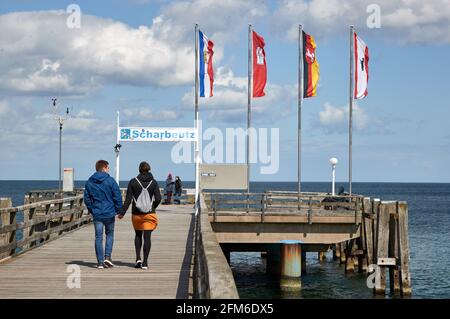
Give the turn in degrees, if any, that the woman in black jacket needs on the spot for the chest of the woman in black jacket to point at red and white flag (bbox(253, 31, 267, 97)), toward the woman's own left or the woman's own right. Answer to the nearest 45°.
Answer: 0° — they already face it

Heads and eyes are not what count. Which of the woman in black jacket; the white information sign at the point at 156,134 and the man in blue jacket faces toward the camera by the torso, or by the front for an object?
the white information sign

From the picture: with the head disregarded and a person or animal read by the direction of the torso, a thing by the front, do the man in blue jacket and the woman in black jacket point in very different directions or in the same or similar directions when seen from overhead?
same or similar directions

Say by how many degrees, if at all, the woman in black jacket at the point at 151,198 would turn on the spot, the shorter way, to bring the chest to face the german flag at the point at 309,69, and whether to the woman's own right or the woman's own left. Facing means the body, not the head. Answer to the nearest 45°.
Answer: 0° — they already face it

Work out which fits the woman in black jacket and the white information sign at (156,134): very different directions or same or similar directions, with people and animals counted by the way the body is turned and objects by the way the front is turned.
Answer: very different directions

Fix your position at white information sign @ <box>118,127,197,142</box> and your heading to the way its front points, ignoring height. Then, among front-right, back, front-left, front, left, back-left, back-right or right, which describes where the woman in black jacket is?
front

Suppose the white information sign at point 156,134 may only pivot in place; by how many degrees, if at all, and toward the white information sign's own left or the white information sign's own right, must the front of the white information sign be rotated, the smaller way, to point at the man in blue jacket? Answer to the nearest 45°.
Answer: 0° — it already faces them

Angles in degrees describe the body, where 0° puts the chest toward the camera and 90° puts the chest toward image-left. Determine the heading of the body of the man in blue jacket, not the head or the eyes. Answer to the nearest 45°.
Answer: approximately 180°

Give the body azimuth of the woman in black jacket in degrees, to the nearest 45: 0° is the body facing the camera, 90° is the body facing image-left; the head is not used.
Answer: approximately 180°

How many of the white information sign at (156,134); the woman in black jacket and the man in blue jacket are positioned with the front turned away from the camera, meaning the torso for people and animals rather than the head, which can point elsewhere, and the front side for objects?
2

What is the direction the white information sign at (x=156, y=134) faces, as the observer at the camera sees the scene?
facing the viewer

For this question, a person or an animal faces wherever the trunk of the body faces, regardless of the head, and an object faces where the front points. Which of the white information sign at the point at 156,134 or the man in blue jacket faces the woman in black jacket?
the white information sign

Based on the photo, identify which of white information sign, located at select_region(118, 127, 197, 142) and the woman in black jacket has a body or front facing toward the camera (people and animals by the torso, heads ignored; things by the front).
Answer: the white information sign

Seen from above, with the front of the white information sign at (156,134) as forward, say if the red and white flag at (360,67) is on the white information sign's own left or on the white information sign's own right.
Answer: on the white information sign's own left

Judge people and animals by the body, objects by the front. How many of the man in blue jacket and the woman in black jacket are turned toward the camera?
0

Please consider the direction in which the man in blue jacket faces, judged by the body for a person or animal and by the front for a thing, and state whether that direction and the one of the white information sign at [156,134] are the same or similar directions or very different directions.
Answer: very different directions
